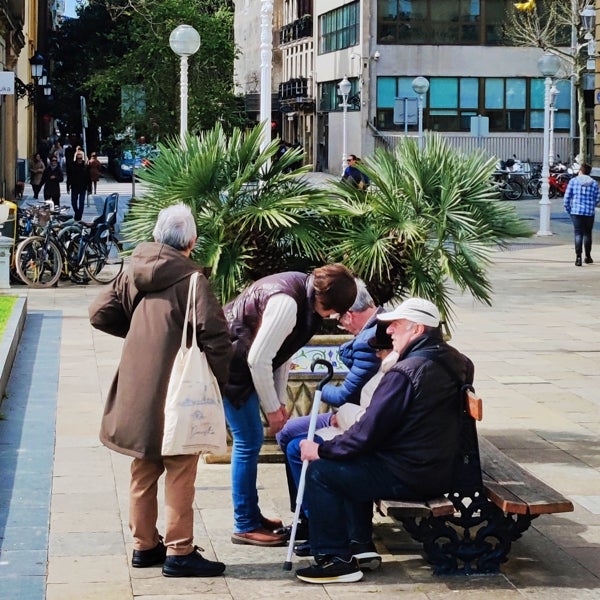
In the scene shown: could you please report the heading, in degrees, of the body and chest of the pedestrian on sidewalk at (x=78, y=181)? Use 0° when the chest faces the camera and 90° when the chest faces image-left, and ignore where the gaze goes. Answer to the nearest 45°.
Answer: approximately 0°

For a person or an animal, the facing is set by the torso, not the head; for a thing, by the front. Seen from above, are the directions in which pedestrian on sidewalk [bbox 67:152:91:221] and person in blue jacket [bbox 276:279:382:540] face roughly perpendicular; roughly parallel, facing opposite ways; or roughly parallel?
roughly perpendicular

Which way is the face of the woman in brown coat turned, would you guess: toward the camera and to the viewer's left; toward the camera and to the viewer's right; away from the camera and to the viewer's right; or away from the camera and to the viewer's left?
away from the camera and to the viewer's right

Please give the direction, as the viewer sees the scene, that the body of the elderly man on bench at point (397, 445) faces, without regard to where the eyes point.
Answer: to the viewer's left

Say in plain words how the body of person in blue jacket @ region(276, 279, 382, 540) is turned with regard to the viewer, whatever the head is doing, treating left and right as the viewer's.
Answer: facing to the left of the viewer

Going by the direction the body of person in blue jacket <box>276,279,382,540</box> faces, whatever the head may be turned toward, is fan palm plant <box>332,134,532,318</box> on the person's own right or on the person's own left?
on the person's own right

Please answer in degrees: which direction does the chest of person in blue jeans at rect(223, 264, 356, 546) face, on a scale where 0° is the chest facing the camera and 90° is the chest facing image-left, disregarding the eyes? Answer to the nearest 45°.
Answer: approximately 270°

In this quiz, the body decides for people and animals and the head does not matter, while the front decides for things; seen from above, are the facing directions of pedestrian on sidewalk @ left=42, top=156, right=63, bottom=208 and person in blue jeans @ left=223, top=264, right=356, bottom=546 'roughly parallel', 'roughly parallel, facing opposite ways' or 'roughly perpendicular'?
roughly perpendicular

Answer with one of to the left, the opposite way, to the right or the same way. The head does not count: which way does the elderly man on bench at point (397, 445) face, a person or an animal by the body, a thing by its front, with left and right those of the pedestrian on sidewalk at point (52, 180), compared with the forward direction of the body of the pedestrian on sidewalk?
to the right

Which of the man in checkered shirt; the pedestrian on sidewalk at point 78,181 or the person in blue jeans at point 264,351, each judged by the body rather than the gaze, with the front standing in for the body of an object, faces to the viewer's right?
the person in blue jeans
